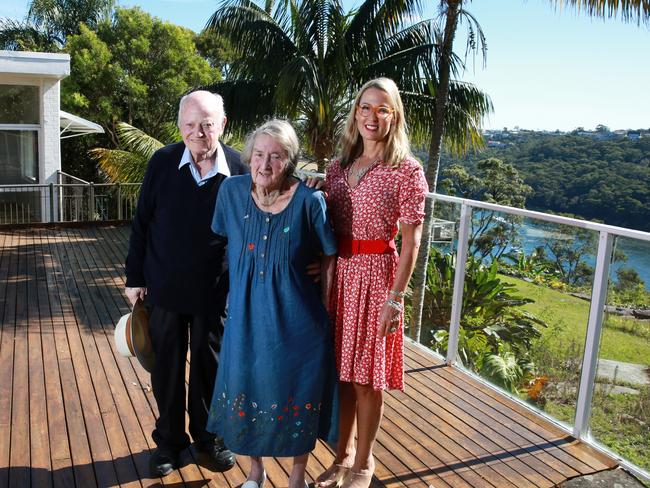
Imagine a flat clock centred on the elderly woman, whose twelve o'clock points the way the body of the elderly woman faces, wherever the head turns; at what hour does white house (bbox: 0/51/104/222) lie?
The white house is roughly at 5 o'clock from the elderly woman.

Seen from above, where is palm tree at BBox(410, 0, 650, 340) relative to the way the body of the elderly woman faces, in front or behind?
behind

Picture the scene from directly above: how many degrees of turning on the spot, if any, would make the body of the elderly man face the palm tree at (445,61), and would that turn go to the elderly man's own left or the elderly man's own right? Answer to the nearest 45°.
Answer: approximately 135° to the elderly man's own left

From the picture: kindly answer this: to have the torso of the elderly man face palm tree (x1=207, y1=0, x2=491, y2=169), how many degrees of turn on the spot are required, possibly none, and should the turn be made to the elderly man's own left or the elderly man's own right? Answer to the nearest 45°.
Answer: approximately 180°

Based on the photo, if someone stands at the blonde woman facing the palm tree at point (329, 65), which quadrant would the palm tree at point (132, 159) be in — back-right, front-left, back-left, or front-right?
front-left

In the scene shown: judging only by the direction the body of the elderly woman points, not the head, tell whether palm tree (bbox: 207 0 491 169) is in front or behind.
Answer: behind

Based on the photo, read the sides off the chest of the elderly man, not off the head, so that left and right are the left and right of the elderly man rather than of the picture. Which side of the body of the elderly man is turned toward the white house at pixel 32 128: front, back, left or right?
back

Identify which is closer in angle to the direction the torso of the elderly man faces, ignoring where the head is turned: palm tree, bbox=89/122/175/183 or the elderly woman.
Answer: the elderly woman

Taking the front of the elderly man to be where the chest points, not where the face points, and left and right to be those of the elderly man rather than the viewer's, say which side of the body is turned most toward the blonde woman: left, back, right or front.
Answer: left

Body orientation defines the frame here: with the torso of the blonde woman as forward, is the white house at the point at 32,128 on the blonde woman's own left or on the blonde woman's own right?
on the blonde woman's own right

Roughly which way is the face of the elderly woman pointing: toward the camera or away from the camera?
toward the camera

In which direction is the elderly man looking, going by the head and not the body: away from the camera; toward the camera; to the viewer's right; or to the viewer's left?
toward the camera

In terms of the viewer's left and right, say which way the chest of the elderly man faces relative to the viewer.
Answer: facing the viewer

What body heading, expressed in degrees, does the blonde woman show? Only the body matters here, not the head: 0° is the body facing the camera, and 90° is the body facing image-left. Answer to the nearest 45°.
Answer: approximately 45°

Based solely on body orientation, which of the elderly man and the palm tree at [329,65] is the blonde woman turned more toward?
the elderly man

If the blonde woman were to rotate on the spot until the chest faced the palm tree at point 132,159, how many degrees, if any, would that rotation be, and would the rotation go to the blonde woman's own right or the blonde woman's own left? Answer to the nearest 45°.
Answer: approximately 90° to the blonde woman's own right

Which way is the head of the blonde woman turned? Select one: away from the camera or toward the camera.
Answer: toward the camera
